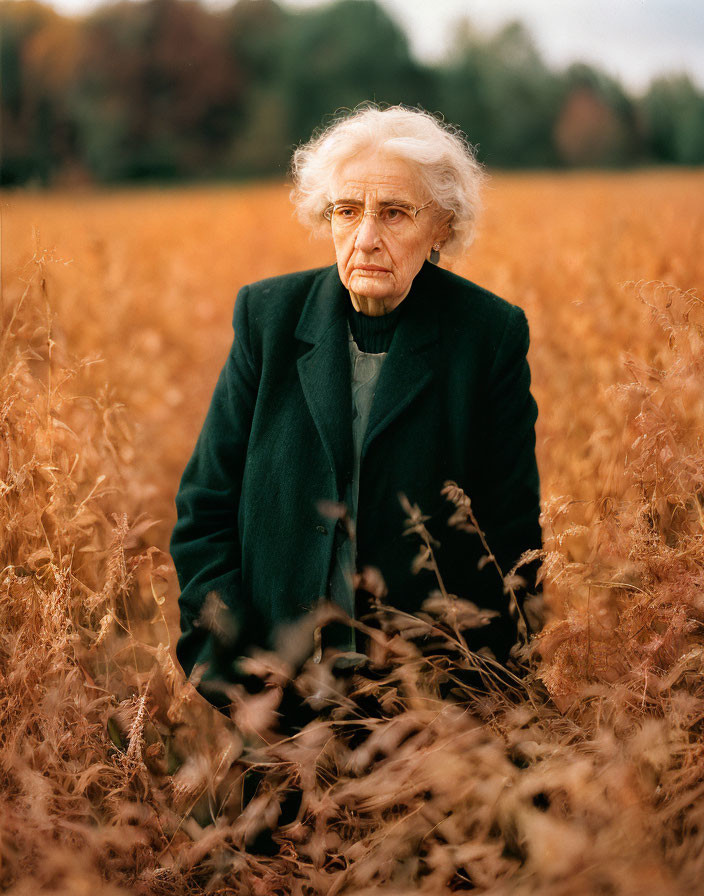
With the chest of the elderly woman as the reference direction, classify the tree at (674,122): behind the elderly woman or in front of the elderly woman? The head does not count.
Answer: behind

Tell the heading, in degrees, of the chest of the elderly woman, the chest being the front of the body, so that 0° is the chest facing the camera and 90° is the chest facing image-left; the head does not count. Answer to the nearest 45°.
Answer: approximately 0°

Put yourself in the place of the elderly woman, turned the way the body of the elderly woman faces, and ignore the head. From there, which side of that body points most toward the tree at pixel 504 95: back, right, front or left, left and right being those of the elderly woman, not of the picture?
back
